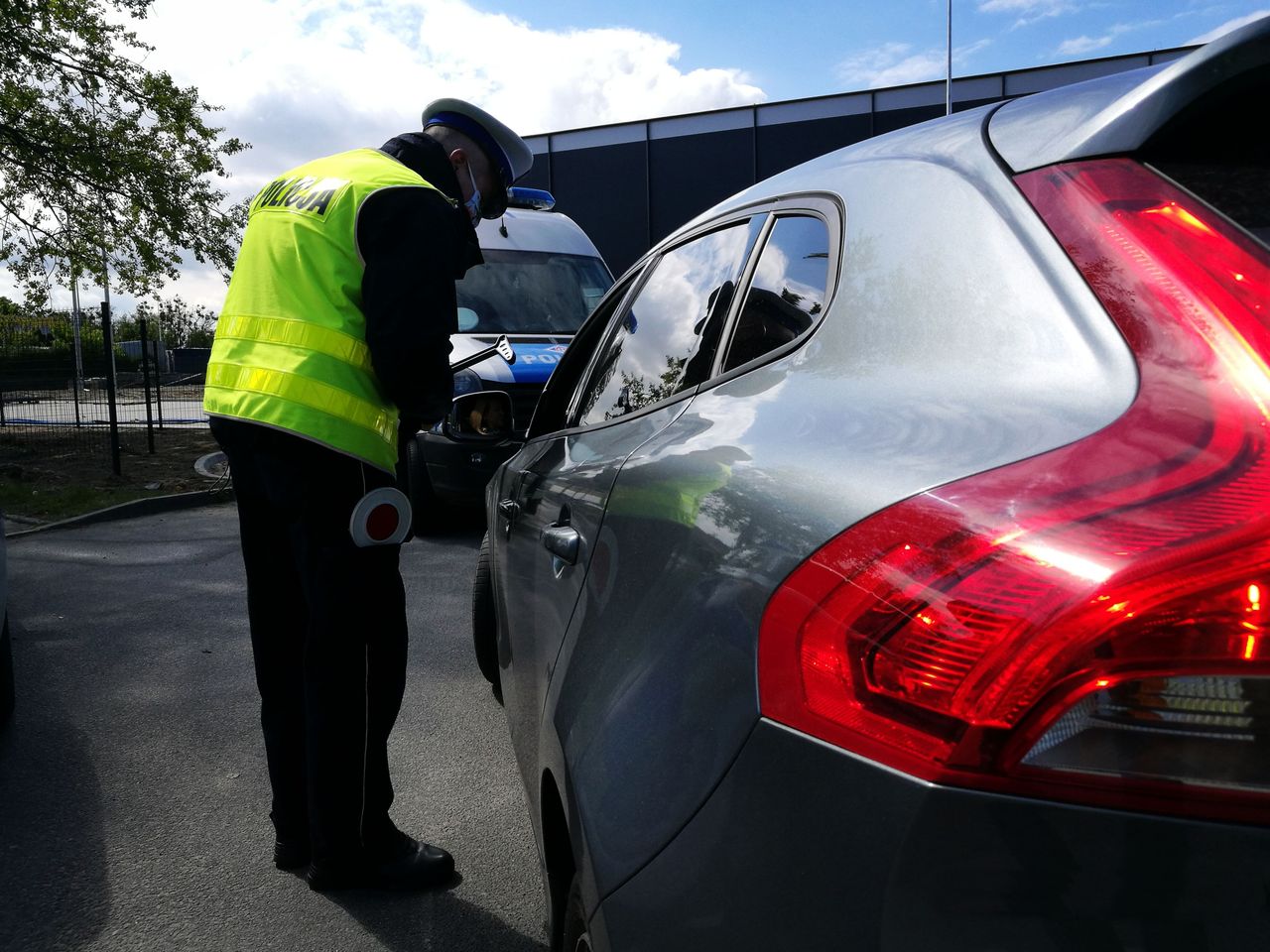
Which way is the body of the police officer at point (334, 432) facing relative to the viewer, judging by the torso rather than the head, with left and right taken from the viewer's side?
facing away from the viewer and to the right of the viewer

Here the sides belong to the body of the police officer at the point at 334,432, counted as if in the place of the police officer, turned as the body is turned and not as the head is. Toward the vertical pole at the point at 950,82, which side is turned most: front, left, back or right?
front

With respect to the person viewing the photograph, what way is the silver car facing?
facing away from the viewer and to the left of the viewer

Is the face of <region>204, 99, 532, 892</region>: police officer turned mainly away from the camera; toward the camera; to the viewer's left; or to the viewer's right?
to the viewer's right

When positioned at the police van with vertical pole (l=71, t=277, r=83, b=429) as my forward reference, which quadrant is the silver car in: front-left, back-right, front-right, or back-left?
back-left

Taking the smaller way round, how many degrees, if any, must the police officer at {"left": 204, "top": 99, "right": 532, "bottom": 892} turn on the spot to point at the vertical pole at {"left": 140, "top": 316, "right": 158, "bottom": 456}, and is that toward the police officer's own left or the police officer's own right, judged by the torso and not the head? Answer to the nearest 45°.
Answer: approximately 45° to the police officer's own left

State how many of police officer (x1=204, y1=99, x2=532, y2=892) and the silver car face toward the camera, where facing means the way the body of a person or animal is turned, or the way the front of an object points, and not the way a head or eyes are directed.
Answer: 0

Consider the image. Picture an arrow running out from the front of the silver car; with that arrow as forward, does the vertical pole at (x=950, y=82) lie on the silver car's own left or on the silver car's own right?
on the silver car's own right

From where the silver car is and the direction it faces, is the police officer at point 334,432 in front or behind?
in front

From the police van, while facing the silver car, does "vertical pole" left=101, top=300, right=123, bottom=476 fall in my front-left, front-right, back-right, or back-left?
back-right

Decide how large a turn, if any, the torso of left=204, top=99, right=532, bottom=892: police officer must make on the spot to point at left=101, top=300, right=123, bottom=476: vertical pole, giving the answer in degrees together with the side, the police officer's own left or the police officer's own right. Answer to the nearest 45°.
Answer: approximately 45° to the police officer's own left

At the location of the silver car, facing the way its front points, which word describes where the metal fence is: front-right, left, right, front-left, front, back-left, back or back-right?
front

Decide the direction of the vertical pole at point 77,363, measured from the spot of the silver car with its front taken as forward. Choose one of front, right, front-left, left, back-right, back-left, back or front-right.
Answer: front
